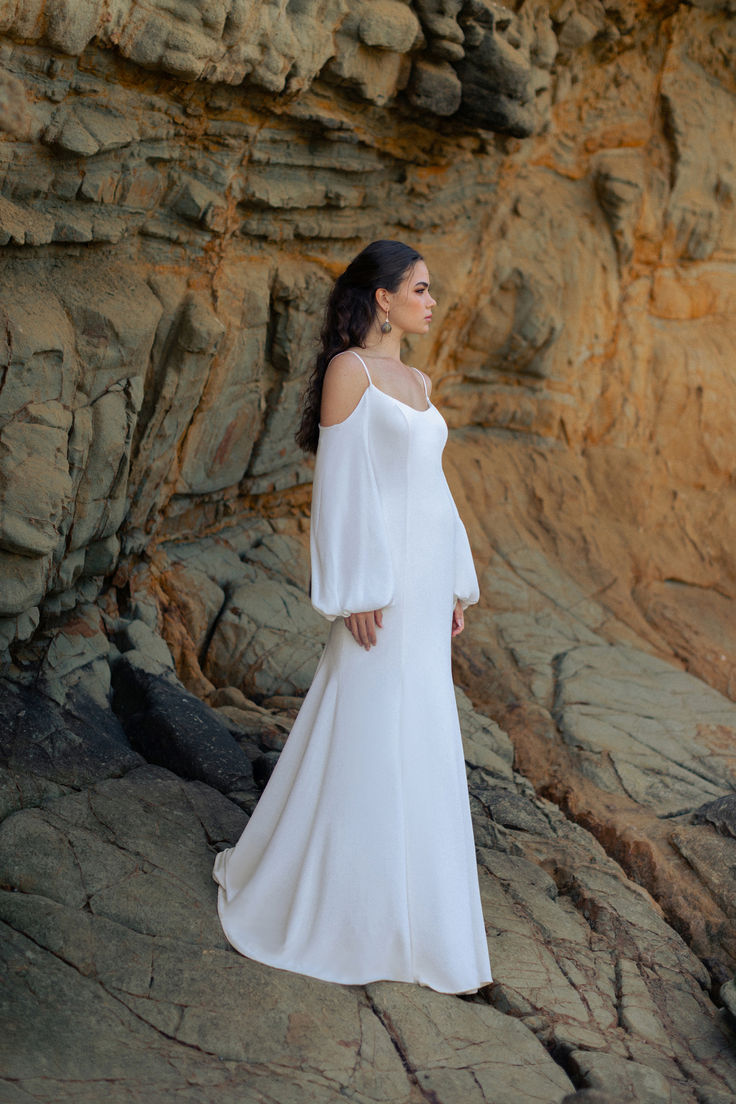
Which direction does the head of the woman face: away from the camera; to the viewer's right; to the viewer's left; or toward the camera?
to the viewer's right

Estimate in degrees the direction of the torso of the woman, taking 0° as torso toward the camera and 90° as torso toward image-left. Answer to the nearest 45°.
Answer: approximately 315°

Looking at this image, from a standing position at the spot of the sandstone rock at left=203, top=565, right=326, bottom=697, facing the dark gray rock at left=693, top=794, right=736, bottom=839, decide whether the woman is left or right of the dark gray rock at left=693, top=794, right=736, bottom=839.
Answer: right

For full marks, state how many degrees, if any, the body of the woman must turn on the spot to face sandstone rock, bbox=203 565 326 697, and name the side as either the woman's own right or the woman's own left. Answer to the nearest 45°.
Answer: approximately 135° to the woman's own left

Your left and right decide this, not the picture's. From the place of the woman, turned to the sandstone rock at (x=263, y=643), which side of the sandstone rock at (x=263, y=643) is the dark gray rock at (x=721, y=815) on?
right

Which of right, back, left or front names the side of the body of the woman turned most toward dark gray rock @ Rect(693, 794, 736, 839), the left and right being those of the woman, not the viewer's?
left
